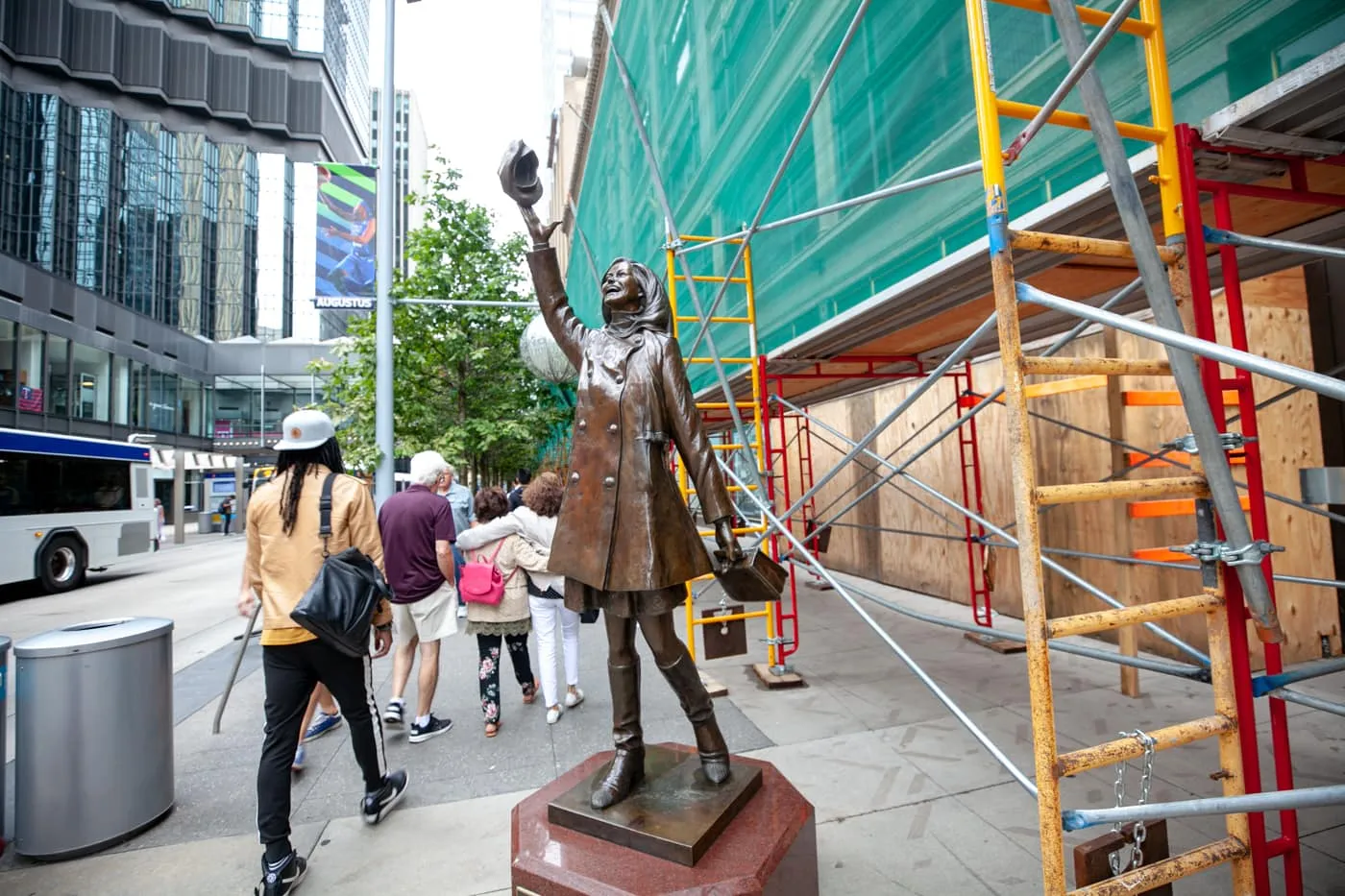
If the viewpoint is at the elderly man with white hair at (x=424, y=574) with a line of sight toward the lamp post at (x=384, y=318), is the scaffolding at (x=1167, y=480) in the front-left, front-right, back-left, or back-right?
back-right

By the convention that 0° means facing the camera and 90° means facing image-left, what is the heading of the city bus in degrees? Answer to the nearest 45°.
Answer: approximately 45°

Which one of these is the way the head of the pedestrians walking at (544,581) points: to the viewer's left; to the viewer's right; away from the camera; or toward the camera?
away from the camera

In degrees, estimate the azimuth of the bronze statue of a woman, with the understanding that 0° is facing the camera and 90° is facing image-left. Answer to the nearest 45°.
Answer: approximately 45°

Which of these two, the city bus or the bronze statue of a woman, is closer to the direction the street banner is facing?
the bronze statue of a woman

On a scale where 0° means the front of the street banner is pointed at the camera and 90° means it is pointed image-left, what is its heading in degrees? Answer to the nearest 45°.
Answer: approximately 0°

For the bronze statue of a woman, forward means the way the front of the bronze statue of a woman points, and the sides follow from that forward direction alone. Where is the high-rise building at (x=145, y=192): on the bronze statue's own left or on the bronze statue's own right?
on the bronze statue's own right

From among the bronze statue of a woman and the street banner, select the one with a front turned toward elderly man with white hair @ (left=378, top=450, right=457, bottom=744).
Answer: the street banner

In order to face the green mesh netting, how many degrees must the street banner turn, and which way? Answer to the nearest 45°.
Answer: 0° — it already faces it
